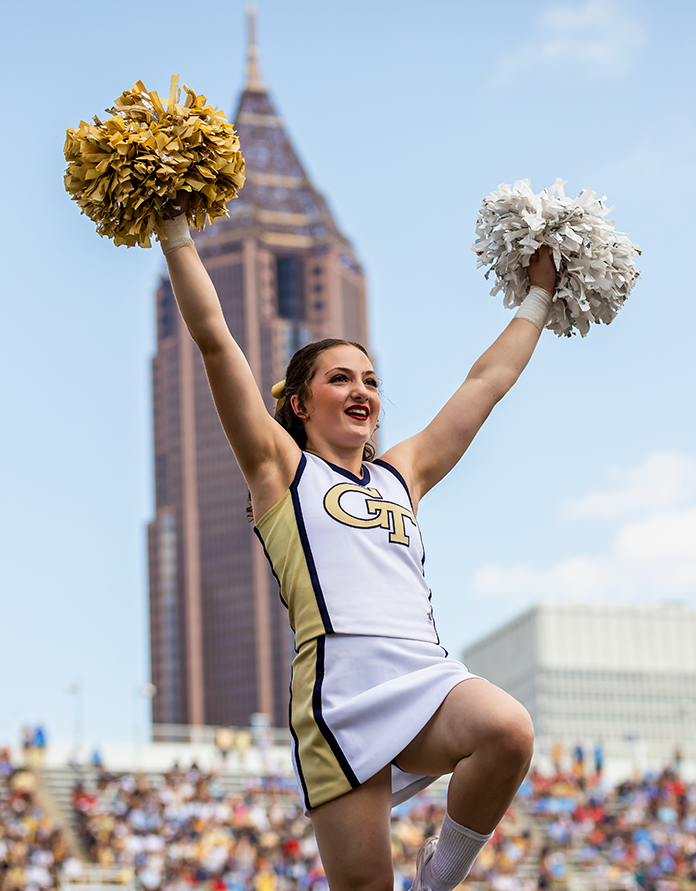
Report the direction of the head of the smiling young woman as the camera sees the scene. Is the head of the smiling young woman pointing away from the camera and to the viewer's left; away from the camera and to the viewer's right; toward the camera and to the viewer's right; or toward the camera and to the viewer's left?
toward the camera and to the viewer's right

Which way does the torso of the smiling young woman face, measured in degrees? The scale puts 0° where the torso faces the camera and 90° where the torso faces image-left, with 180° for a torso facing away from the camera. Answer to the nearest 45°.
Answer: approximately 315°
